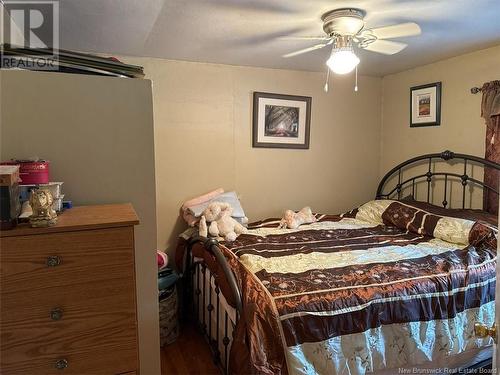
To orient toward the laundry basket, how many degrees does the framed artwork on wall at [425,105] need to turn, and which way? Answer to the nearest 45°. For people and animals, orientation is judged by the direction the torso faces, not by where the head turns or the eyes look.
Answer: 0° — it already faces it

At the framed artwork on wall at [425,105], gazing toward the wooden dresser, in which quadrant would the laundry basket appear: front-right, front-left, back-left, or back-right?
front-right

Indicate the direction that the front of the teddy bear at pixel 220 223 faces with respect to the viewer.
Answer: facing the viewer and to the right of the viewer

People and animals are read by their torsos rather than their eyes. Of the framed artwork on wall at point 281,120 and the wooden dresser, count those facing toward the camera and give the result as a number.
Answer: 2

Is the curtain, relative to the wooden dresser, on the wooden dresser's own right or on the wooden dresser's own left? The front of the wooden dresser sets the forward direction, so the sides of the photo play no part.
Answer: on the wooden dresser's own left

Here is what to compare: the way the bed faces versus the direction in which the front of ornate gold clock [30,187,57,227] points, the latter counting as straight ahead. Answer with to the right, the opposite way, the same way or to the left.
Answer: to the right

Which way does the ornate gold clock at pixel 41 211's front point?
toward the camera

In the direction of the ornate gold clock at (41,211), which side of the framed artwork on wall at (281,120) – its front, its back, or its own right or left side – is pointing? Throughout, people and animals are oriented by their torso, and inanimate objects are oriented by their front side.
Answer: front

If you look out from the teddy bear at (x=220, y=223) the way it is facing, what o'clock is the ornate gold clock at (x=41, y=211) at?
The ornate gold clock is roughly at 2 o'clock from the teddy bear.

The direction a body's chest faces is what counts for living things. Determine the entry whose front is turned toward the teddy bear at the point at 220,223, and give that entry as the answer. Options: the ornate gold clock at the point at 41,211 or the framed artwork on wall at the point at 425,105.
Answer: the framed artwork on wall

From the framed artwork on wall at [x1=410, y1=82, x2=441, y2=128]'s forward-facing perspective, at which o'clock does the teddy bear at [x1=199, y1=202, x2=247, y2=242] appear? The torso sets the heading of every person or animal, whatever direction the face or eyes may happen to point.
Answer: The teddy bear is roughly at 12 o'clock from the framed artwork on wall.

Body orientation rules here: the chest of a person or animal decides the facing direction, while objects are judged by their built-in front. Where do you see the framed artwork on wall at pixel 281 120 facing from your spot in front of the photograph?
facing the viewer

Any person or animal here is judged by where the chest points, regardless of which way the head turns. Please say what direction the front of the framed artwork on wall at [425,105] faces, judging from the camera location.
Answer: facing the viewer and to the left of the viewer

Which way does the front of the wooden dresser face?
toward the camera

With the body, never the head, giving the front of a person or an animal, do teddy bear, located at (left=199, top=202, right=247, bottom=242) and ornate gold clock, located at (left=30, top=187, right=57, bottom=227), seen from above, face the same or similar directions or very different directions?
same or similar directions
